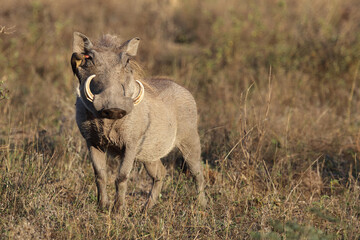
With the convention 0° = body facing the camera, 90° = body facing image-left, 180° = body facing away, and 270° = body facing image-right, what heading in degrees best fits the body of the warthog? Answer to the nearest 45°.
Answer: approximately 45°
